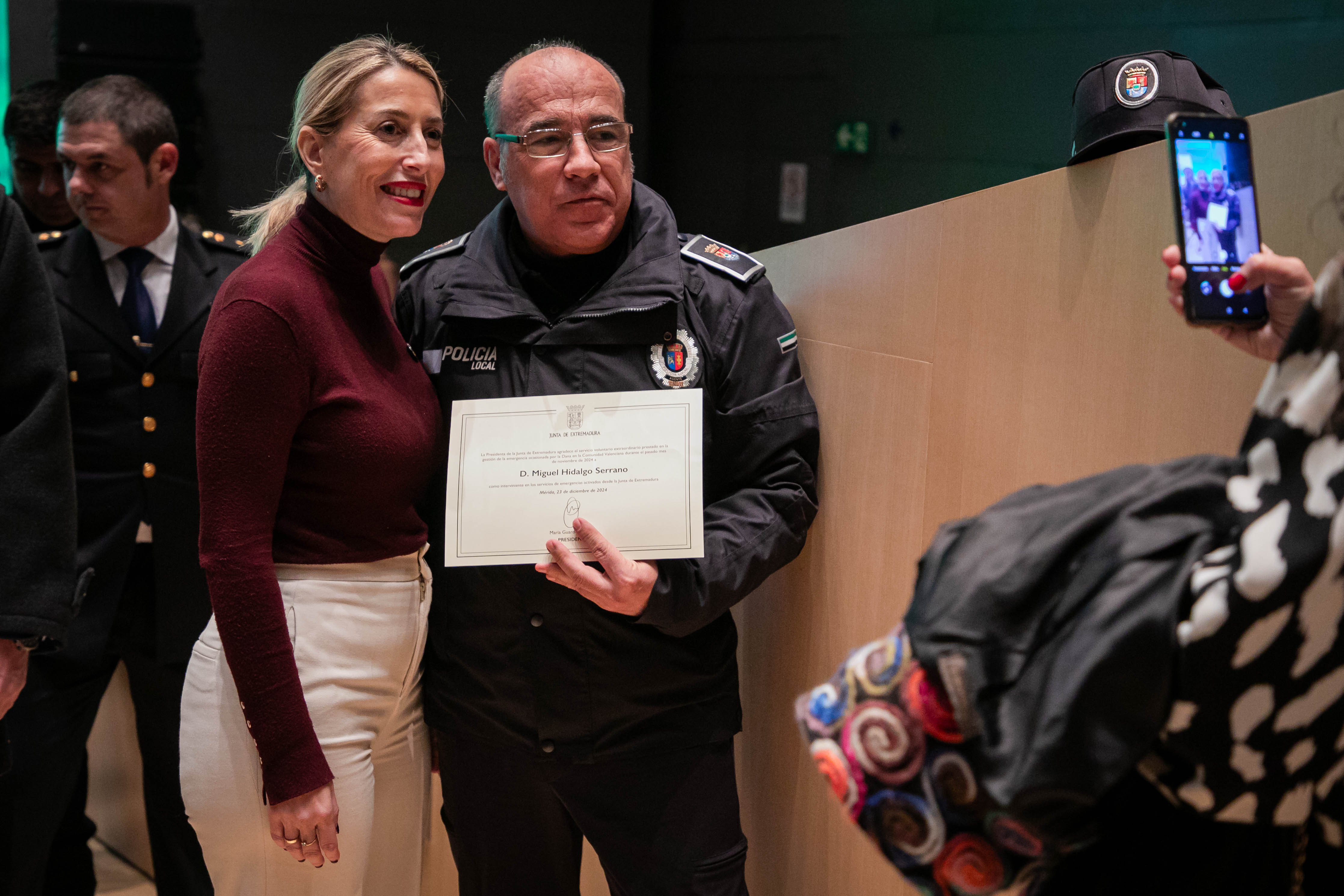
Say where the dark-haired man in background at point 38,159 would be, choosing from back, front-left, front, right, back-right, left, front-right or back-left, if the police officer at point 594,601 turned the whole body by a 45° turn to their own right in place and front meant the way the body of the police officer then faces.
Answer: right

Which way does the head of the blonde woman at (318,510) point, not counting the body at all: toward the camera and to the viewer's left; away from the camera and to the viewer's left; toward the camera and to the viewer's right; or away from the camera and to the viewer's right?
toward the camera and to the viewer's right

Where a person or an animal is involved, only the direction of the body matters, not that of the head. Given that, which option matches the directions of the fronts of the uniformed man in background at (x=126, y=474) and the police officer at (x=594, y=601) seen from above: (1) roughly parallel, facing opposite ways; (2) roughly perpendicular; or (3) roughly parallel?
roughly parallel

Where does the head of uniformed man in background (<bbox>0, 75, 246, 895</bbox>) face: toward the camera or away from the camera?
toward the camera

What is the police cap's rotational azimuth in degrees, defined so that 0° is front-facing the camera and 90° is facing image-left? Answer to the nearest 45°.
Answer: approximately 45°

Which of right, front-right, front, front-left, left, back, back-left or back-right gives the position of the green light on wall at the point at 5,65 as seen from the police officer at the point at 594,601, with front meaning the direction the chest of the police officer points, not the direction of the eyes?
back-right

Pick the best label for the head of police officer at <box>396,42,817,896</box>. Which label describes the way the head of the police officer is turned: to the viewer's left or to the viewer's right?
to the viewer's right

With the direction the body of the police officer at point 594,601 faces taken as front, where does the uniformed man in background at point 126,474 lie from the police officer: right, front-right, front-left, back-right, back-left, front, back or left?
back-right

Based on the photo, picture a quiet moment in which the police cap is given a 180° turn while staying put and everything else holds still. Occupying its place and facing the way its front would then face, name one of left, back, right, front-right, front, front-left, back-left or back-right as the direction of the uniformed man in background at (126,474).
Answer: back-left

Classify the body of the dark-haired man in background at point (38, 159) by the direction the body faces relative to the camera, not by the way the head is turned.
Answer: toward the camera

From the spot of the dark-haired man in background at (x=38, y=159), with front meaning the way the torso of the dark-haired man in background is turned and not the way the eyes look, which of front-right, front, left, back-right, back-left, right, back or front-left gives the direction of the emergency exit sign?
left

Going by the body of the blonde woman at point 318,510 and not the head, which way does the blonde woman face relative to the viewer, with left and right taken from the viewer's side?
facing the viewer and to the right of the viewer
